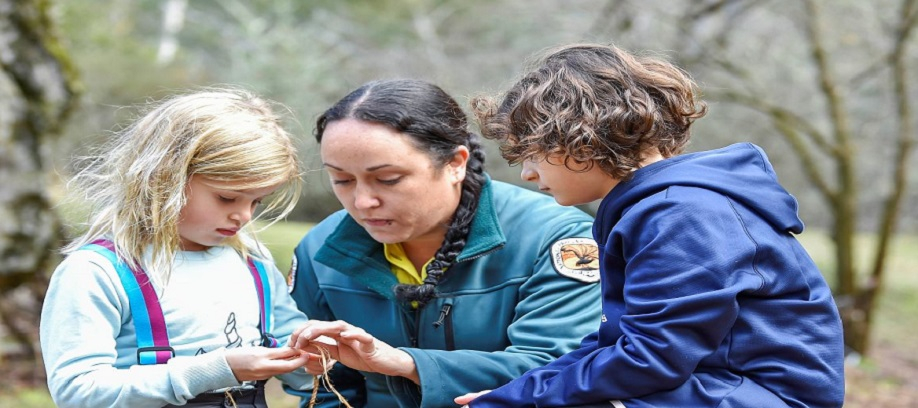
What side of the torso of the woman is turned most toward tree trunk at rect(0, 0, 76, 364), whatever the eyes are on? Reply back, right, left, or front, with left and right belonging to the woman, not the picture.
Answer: right

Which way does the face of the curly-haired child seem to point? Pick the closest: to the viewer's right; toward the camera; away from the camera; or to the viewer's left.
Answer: to the viewer's left

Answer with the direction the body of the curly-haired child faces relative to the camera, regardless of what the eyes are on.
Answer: to the viewer's left

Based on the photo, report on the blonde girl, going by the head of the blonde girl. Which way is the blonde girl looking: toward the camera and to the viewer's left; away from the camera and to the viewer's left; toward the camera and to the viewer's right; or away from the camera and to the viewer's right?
toward the camera and to the viewer's right

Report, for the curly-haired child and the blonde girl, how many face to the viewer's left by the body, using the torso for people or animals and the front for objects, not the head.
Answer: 1

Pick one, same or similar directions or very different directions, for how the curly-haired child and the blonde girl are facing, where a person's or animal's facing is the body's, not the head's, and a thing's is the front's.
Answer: very different directions

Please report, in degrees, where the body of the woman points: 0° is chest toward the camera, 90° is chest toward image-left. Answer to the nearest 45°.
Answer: approximately 45°

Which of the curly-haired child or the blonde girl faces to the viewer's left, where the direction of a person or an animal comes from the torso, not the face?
the curly-haired child
